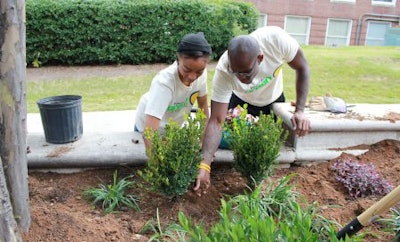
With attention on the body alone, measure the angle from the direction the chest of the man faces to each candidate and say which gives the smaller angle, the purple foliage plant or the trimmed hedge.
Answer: the purple foliage plant

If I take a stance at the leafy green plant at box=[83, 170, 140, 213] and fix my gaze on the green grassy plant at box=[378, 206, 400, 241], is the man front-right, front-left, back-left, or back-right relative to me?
front-left

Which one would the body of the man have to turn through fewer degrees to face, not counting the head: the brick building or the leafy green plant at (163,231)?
the leafy green plant

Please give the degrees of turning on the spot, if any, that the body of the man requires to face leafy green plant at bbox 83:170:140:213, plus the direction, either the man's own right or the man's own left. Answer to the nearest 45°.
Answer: approximately 45° to the man's own right

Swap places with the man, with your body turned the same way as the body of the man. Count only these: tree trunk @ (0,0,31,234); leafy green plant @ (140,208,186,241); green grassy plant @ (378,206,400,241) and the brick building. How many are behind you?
1

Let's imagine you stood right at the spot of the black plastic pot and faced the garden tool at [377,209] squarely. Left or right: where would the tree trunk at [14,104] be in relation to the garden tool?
right

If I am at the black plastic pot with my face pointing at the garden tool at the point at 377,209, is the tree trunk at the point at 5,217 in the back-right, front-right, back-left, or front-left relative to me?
front-right

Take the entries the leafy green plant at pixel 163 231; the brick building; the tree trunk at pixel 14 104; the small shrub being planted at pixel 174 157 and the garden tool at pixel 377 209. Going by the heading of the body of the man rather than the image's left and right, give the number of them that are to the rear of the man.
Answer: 1

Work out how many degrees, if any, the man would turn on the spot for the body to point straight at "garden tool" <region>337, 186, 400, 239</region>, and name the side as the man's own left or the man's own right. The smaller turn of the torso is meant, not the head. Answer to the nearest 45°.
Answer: approximately 45° to the man's own left

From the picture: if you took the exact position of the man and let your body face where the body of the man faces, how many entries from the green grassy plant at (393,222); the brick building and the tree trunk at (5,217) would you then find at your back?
1

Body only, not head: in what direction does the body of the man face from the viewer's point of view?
toward the camera

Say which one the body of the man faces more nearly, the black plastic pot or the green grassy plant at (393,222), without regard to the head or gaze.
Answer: the green grassy plant

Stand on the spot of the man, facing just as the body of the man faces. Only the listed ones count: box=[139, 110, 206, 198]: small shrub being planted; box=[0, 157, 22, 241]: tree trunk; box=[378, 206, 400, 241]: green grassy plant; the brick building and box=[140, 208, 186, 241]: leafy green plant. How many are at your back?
1

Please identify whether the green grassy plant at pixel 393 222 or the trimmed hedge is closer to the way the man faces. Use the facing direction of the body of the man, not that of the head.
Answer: the green grassy plant

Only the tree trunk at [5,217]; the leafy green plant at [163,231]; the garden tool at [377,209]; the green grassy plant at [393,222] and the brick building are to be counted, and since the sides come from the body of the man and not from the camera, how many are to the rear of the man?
1

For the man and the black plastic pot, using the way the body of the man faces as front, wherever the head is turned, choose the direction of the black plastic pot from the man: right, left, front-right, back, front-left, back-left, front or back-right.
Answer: right

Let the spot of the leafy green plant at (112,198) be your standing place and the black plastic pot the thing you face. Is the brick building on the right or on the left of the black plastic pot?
right

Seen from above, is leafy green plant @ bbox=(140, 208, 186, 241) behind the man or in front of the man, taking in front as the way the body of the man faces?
in front

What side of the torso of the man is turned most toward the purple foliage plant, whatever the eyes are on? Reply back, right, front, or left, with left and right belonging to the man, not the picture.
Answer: left

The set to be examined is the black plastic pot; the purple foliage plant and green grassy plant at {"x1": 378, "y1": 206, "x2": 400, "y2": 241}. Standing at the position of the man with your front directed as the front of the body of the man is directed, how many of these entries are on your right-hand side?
1
